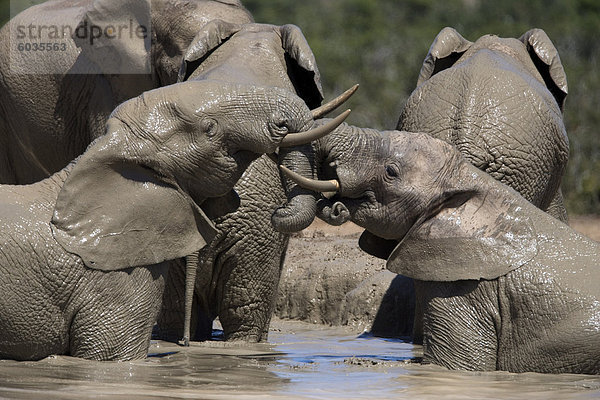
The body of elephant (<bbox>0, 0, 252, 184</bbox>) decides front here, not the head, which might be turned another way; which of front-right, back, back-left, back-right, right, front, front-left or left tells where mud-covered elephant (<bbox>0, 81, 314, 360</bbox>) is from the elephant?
right

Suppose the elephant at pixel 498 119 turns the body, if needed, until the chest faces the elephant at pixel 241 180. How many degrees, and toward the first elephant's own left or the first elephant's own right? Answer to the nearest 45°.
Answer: approximately 90° to the first elephant's own left

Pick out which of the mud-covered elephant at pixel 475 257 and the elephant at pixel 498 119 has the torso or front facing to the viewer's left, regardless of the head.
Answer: the mud-covered elephant

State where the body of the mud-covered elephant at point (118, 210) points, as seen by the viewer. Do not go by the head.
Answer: to the viewer's right

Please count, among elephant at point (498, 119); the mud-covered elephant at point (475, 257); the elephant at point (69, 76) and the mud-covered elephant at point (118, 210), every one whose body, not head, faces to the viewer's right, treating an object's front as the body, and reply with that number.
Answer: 2

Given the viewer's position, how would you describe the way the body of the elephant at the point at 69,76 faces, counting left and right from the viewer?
facing to the right of the viewer

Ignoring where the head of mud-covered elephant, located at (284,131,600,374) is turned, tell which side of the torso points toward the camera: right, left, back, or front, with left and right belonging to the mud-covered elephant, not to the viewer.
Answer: left

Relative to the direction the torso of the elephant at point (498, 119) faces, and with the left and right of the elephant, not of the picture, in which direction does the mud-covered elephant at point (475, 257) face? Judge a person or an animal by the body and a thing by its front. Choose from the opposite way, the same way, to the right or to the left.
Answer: to the left
